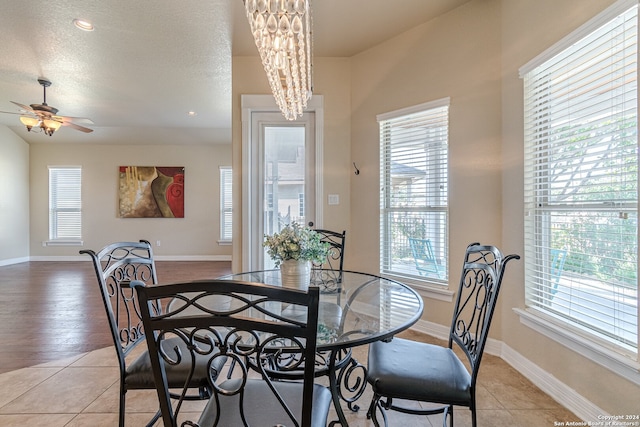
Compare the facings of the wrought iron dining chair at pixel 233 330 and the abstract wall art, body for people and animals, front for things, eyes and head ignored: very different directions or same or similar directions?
very different directions

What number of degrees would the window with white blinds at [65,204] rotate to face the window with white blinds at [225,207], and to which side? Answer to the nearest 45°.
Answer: approximately 45° to its left

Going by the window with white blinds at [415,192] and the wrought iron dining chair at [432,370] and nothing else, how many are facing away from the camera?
0

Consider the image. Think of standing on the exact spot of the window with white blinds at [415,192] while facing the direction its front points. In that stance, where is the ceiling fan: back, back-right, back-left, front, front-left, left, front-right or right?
front-right

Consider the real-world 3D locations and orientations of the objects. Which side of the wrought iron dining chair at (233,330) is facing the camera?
back

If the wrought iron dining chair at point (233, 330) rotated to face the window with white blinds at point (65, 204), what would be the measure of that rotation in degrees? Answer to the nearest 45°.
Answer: approximately 45° to its left

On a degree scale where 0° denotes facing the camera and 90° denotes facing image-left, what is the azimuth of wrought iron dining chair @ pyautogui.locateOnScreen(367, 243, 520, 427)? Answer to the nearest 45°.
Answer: approximately 90°

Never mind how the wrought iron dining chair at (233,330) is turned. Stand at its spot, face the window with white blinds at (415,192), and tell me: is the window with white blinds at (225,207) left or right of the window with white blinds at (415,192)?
left

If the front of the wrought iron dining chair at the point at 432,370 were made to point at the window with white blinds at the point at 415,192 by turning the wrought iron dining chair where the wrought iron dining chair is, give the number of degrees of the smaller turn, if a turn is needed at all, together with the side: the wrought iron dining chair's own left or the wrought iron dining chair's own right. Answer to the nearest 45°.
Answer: approximately 90° to the wrought iron dining chair's own right

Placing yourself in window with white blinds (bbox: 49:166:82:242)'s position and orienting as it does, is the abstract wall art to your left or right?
on your left

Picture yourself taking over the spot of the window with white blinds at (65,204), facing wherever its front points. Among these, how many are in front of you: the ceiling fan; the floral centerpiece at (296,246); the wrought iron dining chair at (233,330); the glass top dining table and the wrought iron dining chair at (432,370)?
5

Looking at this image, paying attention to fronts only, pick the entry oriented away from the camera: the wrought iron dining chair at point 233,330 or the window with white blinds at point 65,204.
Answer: the wrought iron dining chair

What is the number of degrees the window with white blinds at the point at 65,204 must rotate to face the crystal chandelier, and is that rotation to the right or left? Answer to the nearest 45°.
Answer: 0° — it already faces it
